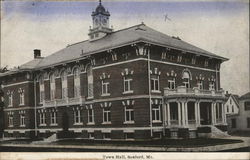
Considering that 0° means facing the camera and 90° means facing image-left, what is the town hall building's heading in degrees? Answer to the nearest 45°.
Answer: approximately 315°
